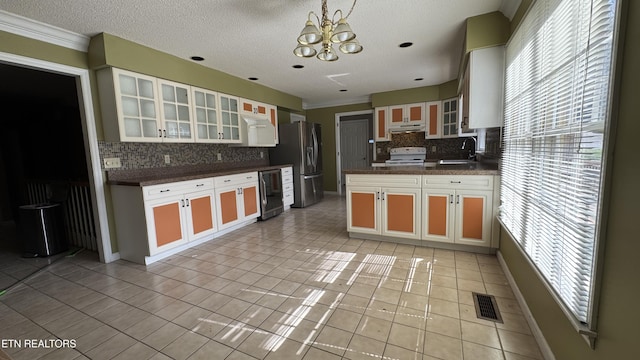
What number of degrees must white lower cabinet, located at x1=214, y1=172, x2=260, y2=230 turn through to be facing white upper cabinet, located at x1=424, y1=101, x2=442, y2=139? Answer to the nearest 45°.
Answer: approximately 45° to its left

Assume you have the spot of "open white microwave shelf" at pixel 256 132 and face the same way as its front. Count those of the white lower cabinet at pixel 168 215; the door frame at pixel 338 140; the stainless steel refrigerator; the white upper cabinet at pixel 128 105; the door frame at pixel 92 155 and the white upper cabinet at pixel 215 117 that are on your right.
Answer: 4

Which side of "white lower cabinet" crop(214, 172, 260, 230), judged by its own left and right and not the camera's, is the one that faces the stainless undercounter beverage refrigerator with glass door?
left

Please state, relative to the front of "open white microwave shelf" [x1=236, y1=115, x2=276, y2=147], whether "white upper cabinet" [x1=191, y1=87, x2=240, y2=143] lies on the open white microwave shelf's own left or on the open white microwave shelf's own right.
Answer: on the open white microwave shelf's own right

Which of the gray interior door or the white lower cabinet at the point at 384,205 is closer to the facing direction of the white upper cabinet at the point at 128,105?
the white lower cabinet

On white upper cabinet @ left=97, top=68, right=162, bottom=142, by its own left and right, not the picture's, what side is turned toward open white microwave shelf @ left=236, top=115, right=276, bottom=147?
left

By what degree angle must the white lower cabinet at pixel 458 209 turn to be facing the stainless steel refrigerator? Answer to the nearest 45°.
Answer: approximately 135° to its right

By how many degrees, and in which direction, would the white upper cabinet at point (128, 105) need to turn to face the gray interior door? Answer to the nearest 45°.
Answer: approximately 45° to its left

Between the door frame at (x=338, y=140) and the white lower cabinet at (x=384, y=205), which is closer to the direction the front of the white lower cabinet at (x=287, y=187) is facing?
the white lower cabinet
